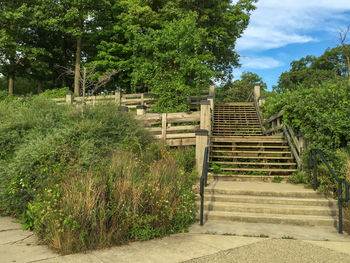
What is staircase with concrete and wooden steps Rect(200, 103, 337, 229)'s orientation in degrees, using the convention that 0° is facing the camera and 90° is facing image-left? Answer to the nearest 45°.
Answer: approximately 0°

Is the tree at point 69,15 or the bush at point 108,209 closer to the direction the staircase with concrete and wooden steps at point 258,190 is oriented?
the bush

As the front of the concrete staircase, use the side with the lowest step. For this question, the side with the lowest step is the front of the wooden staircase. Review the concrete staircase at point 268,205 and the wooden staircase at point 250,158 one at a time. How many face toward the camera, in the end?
2

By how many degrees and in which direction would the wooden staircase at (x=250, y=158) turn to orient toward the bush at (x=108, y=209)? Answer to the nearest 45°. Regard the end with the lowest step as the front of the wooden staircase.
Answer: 0° — it already faces it

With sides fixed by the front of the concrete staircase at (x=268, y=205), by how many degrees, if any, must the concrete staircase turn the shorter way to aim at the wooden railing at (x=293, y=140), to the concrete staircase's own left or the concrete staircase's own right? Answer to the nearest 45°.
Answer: approximately 180°

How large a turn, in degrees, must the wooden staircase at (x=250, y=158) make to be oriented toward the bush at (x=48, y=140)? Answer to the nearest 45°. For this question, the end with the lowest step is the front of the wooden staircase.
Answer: approximately 45° to its right

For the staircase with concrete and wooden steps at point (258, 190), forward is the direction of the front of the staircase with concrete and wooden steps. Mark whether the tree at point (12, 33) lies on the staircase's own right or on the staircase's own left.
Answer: on the staircase's own right

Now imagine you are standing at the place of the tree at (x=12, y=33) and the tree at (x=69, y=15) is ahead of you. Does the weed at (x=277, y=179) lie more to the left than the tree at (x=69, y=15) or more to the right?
right

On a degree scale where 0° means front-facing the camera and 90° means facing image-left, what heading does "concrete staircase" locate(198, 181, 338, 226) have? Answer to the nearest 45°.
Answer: approximately 0°
